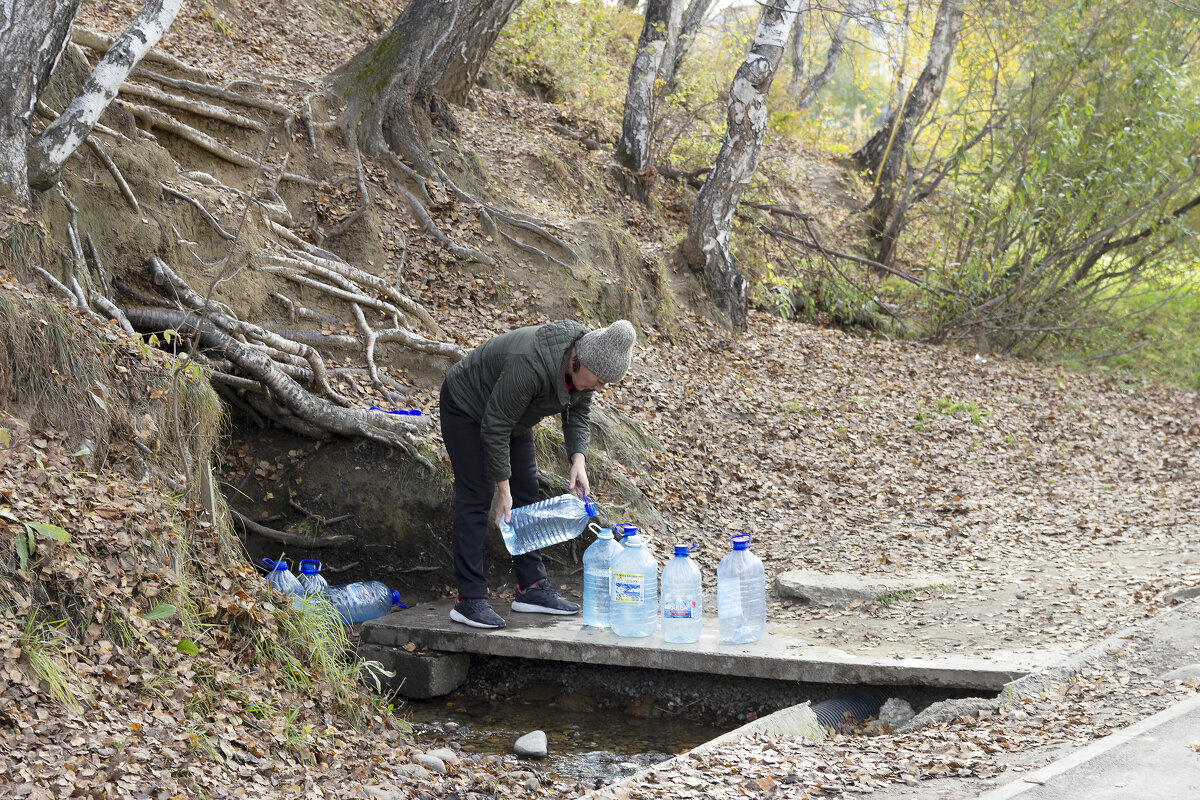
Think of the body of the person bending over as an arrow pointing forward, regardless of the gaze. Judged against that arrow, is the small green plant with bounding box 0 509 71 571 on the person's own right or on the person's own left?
on the person's own right

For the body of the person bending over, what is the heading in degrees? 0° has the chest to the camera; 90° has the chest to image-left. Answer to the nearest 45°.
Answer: approximately 315°

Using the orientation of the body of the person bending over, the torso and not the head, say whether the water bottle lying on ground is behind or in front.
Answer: behind

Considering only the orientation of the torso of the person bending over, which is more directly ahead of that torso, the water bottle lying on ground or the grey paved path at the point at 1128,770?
the grey paved path

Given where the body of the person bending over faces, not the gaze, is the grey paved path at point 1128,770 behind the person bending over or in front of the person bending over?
in front

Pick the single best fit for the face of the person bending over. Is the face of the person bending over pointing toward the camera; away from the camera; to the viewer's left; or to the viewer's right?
to the viewer's right

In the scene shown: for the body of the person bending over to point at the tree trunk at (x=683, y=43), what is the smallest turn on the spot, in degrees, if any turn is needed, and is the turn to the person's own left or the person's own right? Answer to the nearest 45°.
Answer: approximately 135° to the person's own left

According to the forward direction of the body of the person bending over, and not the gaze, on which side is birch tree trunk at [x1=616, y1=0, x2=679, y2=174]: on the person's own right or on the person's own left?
on the person's own left

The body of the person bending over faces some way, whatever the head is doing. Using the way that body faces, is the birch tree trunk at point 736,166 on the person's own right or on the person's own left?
on the person's own left
